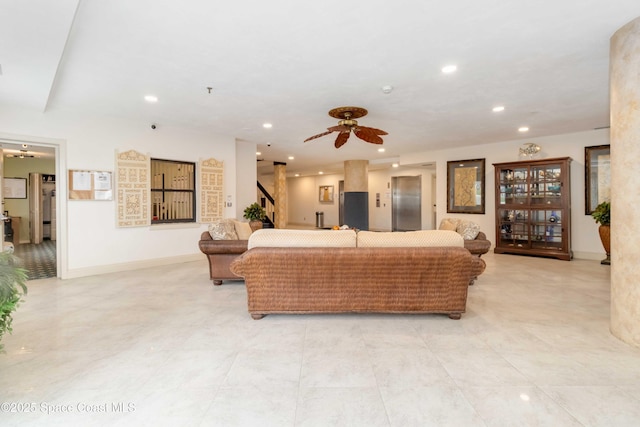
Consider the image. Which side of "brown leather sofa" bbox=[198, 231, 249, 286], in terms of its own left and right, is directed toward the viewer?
right

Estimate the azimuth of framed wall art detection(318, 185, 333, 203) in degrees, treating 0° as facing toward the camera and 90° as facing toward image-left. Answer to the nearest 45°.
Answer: approximately 0°

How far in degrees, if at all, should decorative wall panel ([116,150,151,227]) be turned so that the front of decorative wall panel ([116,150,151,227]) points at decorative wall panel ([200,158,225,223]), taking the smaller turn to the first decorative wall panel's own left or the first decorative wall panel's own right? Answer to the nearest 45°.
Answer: approximately 90° to the first decorative wall panel's own left

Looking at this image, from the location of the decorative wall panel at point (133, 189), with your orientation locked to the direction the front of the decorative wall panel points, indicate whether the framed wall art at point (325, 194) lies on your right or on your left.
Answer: on your left

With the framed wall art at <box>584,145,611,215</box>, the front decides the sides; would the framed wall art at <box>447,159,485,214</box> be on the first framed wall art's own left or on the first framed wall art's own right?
on the first framed wall art's own right

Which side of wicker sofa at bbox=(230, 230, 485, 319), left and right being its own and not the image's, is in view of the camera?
back

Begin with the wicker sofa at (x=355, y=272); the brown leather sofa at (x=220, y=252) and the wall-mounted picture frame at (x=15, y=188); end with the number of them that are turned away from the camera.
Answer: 1
